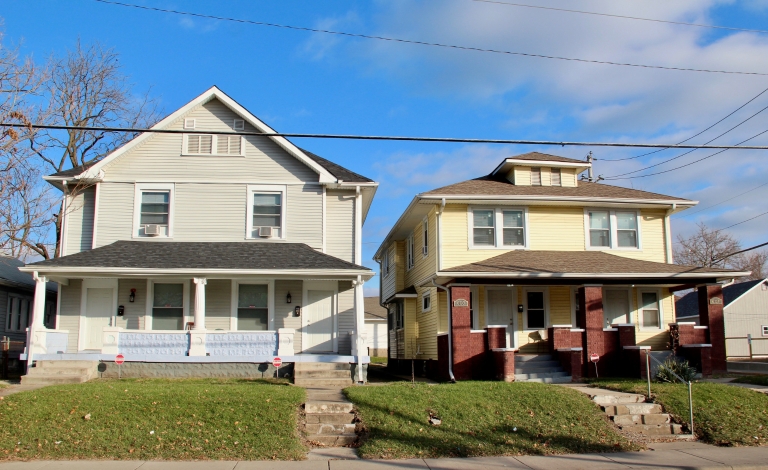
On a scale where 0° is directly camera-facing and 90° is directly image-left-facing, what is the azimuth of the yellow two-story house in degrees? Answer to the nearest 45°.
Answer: approximately 0°

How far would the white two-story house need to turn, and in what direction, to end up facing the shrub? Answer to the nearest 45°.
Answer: approximately 45° to its left

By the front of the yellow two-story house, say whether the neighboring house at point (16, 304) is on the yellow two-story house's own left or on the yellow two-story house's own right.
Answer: on the yellow two-story house's own right

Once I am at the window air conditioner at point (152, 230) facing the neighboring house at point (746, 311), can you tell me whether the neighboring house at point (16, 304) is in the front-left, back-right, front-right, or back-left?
back-left

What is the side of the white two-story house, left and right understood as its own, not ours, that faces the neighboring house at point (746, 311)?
left

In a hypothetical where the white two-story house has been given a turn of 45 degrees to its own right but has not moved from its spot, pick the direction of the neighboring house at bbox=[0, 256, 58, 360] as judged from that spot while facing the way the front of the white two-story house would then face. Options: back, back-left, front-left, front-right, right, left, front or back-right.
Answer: right

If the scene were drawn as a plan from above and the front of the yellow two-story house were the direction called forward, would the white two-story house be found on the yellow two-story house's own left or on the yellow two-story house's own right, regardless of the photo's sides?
on the yellow two-story house's own right

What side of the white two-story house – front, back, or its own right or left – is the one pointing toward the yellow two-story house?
left

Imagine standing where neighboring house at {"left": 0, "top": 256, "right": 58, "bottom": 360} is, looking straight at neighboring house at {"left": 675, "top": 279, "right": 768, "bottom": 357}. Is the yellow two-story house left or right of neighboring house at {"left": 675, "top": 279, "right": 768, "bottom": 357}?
right

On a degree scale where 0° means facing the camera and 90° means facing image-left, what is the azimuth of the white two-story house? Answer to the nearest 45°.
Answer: approximately 0°

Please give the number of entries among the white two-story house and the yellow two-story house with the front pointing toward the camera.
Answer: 2

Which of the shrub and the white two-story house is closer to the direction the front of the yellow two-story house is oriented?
the shrub

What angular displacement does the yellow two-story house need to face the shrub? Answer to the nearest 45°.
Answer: approximately 45° to its left

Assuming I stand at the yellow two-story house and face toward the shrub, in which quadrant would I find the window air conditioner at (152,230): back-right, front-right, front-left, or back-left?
back-right
